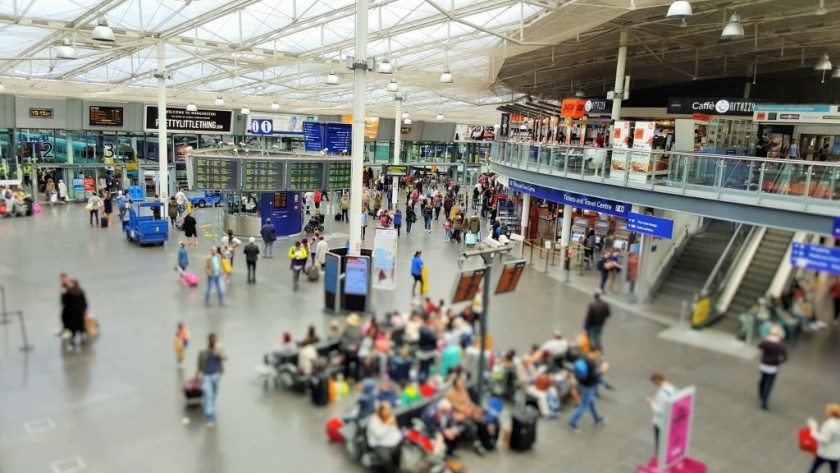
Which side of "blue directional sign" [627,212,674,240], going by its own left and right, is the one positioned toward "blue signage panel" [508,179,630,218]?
right

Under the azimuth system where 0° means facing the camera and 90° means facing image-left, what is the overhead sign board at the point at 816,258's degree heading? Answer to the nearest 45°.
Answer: approximately 45°

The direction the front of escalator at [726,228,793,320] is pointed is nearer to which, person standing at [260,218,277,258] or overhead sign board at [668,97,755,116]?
the person standing

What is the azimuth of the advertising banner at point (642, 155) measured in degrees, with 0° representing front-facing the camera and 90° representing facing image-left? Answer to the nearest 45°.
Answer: approximately 0°

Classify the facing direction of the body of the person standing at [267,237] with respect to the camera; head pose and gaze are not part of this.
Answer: away from the camera

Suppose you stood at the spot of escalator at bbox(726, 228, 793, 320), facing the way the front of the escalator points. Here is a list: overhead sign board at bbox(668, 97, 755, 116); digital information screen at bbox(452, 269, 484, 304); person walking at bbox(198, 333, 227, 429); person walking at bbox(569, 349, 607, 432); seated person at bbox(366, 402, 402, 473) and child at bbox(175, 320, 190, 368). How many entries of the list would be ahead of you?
5

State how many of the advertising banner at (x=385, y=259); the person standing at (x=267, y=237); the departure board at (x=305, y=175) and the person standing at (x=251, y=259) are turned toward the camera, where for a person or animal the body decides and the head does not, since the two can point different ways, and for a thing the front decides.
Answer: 2

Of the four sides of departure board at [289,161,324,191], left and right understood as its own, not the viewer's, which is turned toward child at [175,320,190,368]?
front

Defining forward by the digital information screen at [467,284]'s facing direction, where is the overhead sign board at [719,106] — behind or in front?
behind
